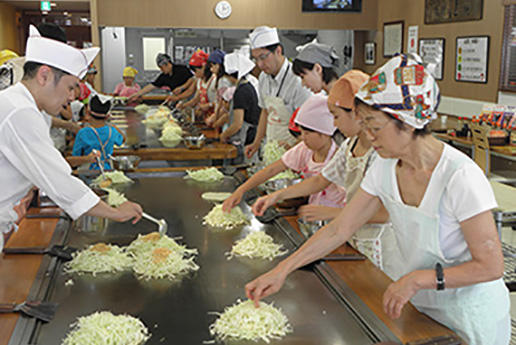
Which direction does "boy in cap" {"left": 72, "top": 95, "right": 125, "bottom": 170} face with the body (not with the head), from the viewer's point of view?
away from the camera

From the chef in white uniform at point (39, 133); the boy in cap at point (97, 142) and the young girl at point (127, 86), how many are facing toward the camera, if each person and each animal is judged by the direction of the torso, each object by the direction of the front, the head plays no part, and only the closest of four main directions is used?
1

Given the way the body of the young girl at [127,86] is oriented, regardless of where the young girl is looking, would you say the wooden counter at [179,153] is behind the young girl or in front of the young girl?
in front

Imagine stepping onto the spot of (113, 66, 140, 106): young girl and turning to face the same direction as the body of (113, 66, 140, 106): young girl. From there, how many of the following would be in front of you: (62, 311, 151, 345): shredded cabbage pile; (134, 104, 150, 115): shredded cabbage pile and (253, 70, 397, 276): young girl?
3

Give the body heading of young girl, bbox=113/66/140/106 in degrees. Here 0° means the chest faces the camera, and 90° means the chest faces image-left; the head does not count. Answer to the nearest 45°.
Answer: approximately 0°

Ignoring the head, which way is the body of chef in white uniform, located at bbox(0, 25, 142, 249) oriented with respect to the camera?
to the viewer's right

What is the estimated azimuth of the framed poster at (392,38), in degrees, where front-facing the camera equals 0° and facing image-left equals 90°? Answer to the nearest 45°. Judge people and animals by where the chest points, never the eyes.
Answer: approximately 45°

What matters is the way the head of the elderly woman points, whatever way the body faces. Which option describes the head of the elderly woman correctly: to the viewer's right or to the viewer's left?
to the viewer's left

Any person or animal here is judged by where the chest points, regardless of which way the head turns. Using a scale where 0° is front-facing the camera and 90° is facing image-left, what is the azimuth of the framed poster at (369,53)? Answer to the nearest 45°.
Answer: approximately 0°

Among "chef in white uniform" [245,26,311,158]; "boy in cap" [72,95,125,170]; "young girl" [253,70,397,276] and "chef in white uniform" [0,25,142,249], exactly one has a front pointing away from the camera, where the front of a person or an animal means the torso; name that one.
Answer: the boy in cap
